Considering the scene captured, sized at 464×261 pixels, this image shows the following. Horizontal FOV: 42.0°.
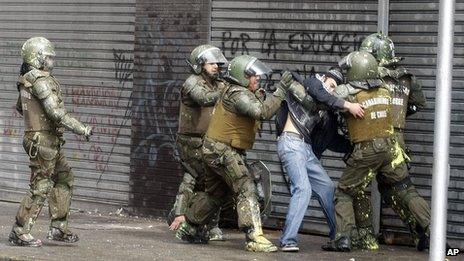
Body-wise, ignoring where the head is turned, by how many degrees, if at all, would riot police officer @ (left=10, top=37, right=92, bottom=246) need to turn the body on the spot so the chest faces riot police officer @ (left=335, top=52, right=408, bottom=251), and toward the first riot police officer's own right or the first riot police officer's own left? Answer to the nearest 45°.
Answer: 0° — they already face them

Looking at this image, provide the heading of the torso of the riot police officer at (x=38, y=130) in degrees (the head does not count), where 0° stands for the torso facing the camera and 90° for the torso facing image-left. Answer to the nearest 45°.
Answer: approximately 270°

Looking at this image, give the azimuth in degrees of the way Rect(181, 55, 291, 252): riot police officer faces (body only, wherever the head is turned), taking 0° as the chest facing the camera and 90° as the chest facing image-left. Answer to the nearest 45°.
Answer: approximately 270°

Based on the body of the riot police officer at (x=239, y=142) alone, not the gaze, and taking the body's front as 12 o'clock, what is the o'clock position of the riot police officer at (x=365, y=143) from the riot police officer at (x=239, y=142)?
the riot police officer at (x=365, y=143) is roughly at 12 o'clock from the riot police officer at (x=239, y=142).

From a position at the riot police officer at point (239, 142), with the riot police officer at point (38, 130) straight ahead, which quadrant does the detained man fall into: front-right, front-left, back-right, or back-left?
back-right

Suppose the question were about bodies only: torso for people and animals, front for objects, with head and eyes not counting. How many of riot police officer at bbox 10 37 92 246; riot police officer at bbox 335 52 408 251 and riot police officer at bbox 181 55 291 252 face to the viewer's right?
2

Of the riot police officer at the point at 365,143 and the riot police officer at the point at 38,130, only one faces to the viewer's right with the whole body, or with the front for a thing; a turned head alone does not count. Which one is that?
the riot police officer at the point at 38,130

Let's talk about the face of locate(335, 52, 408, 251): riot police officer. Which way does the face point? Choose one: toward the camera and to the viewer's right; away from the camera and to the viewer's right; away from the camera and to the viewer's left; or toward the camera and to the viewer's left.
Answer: away from the camera and to the viewer's left

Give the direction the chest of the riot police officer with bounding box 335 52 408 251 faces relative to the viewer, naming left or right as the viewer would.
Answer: facing away from the viewer and to the left of the viewer
